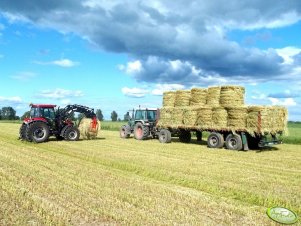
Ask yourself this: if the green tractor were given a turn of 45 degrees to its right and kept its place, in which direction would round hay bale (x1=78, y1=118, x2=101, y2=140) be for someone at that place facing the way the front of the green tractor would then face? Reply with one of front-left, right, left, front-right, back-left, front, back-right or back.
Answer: left

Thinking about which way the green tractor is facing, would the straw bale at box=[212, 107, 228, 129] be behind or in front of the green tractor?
behind

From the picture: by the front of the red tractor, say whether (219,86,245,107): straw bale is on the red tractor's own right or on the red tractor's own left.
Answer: on the red tractor's own right

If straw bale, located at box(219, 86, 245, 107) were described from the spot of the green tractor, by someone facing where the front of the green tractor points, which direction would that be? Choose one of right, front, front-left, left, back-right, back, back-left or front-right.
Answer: back

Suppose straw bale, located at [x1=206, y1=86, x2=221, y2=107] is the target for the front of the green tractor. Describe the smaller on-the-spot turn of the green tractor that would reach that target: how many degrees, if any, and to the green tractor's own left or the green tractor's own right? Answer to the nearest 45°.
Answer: approximately 180°

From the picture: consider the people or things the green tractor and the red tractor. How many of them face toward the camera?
0

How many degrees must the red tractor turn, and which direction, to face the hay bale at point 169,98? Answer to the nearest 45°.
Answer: approximately 45° to its right

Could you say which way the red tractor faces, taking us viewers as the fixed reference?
facing away from the viewer and to the right of the viewer

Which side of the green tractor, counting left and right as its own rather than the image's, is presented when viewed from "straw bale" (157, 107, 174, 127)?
back

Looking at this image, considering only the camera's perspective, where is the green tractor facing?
facing away from the viewer and to the left of the viewer
